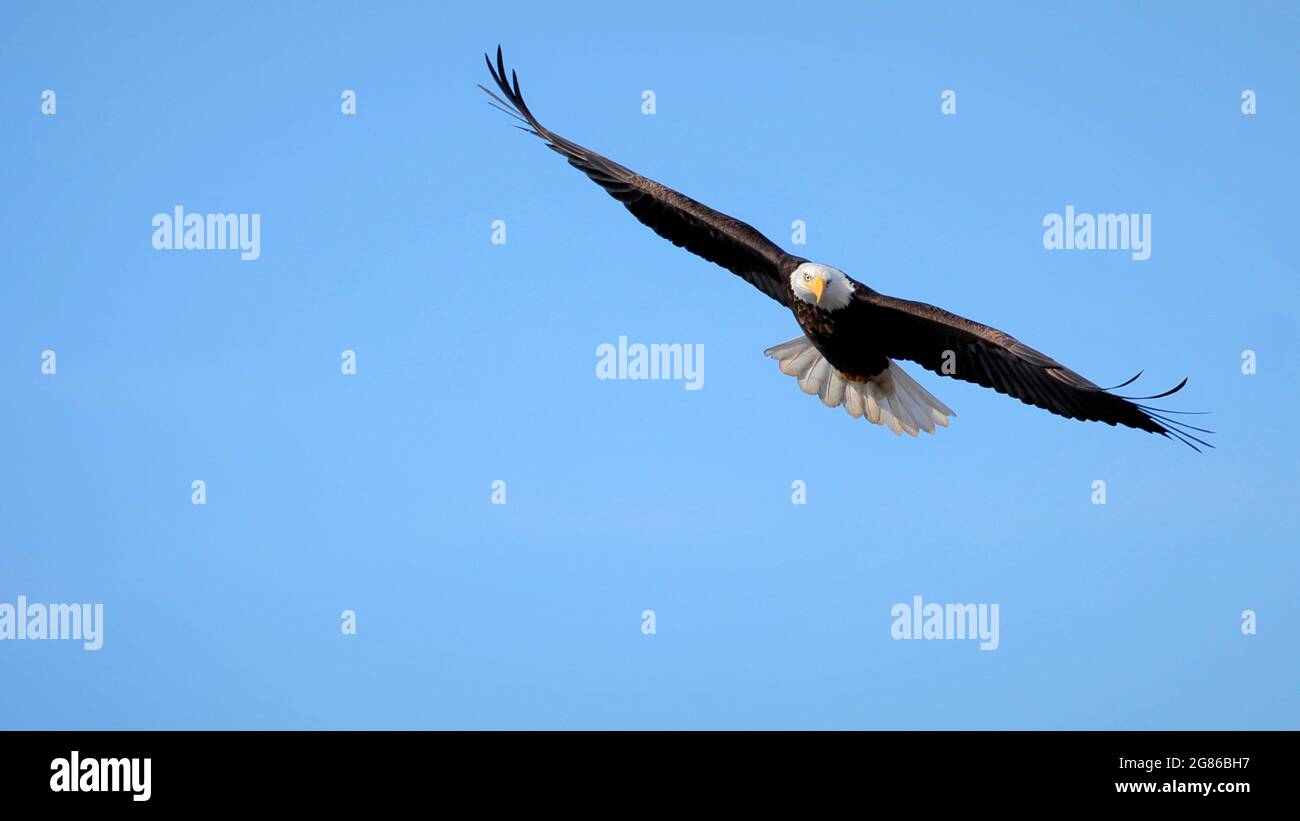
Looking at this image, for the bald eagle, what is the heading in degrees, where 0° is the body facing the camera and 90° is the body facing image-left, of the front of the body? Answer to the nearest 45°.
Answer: approximately 0°
